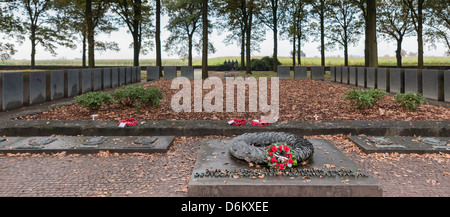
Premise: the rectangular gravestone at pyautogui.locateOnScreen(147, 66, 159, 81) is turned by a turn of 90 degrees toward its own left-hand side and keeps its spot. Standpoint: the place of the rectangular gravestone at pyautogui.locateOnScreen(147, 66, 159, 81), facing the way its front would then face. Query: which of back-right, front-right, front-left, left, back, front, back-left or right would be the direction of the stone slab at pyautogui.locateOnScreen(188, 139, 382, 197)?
right

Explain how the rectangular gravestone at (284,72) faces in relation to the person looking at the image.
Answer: facing the viewer

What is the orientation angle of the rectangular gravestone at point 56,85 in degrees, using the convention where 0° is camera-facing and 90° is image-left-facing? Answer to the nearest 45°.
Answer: approximately 315°

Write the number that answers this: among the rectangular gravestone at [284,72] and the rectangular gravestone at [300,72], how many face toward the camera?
2

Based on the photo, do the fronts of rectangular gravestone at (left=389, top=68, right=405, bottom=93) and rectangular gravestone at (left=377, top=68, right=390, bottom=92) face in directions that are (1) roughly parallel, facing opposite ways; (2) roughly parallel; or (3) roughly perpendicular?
roughly parallel

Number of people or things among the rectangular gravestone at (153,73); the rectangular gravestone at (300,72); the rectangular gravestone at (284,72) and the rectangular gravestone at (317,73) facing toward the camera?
4

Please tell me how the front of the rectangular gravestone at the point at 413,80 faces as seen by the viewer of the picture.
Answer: facing the viewer and to the left of the viewer

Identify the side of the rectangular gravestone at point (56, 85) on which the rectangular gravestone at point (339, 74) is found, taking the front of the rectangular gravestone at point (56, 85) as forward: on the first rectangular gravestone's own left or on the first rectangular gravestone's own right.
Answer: on the first rectangular gravestone's own left

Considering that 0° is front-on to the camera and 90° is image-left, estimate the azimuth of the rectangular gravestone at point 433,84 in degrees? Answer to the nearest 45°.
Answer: approximately 45°

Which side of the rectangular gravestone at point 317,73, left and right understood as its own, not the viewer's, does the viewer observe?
front
